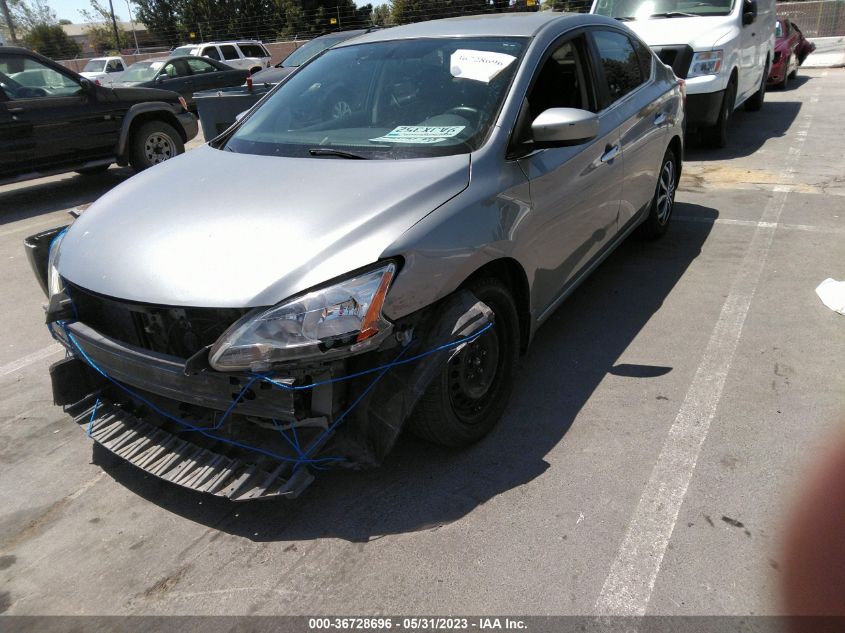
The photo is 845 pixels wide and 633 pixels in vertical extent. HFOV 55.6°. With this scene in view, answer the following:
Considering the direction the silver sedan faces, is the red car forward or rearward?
rearward

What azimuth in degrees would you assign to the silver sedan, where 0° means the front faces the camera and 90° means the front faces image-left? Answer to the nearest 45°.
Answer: approximately 45°

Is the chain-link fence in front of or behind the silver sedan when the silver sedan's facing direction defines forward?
behind

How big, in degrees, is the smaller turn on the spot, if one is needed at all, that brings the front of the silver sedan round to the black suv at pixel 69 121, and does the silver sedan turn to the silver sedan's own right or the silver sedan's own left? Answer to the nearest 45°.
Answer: approximately 90° to the silver sedan's own right
